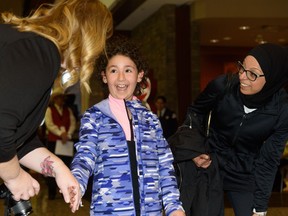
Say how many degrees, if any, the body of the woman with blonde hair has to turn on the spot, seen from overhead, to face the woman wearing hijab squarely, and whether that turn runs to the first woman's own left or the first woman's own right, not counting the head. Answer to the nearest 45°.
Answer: approximately 45° to the first woman's own left

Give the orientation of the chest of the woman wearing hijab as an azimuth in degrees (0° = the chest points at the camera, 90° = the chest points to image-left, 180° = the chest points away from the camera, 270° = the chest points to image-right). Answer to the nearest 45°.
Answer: approximately 45°

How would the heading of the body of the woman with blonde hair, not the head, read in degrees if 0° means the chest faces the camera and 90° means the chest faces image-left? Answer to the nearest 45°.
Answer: approximately 270°

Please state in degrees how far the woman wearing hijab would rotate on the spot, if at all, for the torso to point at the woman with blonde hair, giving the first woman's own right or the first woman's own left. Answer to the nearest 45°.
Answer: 0° — they already face them

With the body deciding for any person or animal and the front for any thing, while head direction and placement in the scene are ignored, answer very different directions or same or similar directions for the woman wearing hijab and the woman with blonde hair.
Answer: very different directions
